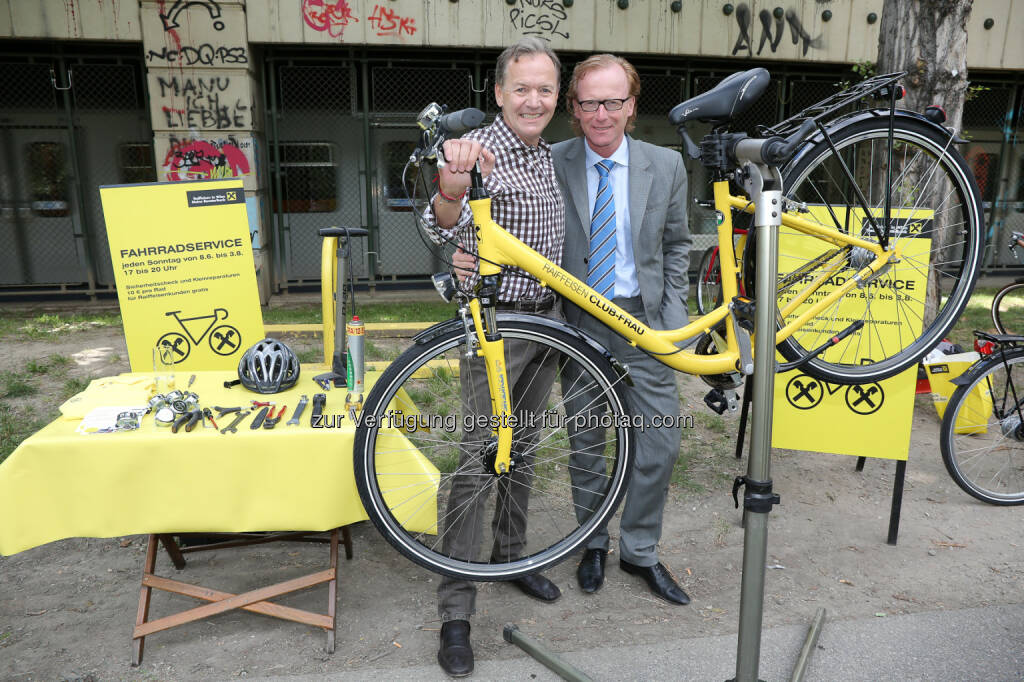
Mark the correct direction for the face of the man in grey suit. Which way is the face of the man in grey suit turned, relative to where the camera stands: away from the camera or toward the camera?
toward the camera

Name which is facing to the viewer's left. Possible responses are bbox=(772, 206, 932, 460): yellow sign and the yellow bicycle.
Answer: the yellow bicycle

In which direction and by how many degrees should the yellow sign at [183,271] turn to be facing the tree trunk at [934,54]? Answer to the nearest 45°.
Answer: approximately 90° to its left

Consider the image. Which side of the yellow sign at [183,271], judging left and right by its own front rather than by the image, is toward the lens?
front

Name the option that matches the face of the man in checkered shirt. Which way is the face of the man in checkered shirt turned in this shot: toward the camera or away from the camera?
toward the camera

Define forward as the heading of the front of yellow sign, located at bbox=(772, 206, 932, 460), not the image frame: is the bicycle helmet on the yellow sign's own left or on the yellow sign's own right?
on the yellow sign's own right

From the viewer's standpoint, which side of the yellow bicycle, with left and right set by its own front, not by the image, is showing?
left

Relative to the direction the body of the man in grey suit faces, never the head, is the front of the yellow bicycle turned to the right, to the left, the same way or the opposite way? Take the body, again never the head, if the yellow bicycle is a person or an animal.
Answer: to the right

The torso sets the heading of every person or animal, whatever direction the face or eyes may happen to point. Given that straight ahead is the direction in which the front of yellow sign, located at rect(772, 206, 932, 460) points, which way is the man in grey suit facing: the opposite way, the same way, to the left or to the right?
the same way

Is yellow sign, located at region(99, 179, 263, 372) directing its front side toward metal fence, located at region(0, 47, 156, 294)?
no

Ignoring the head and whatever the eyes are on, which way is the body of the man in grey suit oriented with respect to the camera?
toward the camera

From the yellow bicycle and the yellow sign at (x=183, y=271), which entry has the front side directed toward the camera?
the yellow sign

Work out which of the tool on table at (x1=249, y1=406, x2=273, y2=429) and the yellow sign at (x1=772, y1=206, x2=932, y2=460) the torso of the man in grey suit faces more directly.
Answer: the tool on table

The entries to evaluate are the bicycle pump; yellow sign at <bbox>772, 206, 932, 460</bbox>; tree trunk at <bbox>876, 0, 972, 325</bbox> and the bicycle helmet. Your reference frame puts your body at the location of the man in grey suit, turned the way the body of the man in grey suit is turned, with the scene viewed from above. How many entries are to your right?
2

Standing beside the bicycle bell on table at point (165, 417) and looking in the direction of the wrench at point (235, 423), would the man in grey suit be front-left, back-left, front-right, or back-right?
front-left

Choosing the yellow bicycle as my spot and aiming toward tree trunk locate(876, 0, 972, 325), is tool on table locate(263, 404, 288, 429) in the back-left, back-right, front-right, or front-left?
back-left
